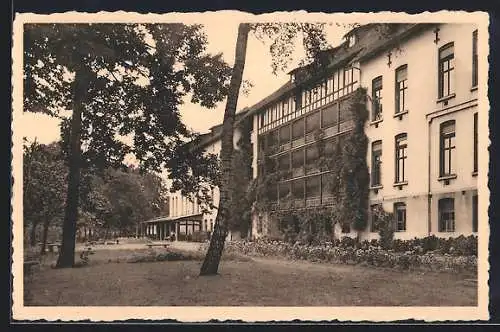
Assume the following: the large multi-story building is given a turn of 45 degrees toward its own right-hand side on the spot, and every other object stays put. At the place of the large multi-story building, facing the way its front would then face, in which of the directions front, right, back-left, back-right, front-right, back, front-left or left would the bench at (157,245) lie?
front

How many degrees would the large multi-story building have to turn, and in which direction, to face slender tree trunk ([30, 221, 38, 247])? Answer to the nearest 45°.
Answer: approximately 45° to its right

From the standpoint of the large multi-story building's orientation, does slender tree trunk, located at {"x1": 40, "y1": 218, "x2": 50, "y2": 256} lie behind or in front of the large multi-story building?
in front

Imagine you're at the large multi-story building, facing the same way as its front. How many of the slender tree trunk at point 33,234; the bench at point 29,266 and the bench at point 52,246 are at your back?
0

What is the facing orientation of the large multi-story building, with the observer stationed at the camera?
facing the viewer and to the left of the viewer
